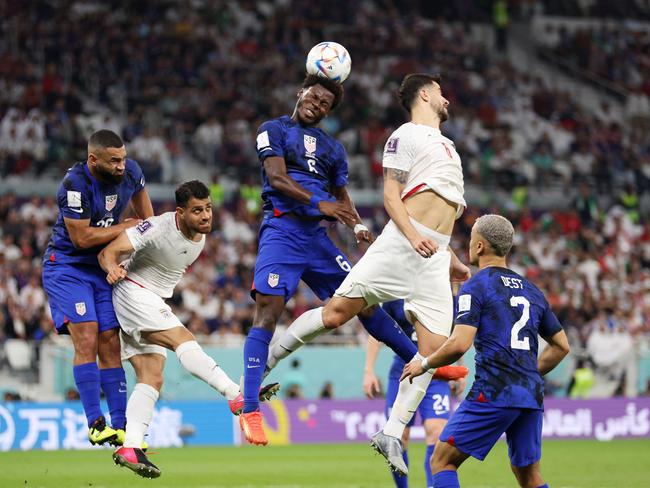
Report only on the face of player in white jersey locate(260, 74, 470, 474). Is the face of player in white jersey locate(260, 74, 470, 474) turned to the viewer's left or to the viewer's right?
to the viewer's right

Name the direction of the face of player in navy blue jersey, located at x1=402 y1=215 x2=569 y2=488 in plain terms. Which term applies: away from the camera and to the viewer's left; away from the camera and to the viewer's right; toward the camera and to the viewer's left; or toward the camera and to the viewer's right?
away from the camera and to the viewer's left

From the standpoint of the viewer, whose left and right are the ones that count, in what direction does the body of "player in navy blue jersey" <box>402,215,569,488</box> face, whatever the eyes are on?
facing away from the viewer and to the left of the viewer

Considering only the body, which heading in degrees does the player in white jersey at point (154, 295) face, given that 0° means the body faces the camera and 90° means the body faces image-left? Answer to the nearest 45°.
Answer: approximately 315°

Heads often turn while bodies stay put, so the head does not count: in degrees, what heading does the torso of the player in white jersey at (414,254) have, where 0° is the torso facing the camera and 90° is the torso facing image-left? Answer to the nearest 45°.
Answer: approximately 315°

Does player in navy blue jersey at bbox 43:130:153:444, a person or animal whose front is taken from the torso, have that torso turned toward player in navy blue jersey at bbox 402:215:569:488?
yes

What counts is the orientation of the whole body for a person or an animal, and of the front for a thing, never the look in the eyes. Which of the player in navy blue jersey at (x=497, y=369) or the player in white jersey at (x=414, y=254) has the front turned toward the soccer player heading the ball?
the player in navy blue jersey

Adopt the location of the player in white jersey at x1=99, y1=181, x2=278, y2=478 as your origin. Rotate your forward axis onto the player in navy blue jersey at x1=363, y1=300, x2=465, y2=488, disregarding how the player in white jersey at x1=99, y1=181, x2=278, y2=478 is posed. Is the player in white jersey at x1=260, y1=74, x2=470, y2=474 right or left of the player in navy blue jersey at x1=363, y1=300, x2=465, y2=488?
right

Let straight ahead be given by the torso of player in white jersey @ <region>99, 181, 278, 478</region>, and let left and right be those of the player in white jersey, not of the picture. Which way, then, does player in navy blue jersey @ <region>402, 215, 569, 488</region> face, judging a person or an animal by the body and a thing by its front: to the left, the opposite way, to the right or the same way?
the opposite way

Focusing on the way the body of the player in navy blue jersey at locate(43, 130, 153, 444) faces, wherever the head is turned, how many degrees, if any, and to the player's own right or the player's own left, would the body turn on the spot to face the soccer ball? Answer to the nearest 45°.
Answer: approximately 45° to the player's own left
